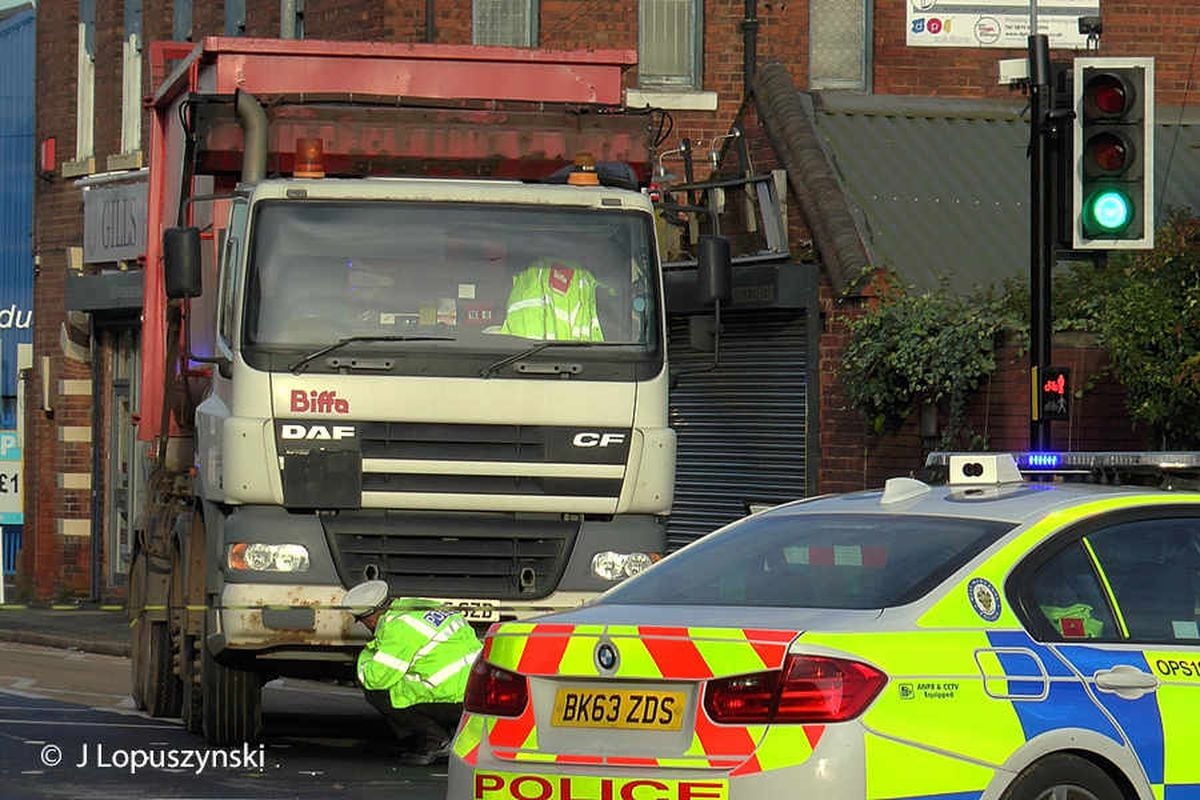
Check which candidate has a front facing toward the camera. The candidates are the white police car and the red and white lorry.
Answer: the red and white lorry

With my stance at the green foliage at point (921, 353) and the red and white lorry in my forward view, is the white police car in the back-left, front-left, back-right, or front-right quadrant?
front-left

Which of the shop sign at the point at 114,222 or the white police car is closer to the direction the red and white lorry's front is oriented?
the white police car

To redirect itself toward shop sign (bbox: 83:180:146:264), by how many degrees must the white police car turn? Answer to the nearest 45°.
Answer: approximately 45° to its left

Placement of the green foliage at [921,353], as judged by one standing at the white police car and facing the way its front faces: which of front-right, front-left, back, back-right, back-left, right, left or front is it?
front-left

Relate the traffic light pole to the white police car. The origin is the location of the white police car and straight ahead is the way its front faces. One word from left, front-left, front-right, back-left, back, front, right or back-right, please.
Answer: front-left

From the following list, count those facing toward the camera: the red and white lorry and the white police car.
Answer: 1

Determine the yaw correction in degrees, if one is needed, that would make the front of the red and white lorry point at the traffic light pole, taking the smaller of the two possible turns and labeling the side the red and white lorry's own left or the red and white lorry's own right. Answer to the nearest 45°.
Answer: approximately 90° to the red and white lorry's own left

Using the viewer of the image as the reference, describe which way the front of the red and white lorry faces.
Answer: facing the viewer

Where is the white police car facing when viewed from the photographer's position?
facing away from the viewer and to the right of the viewer

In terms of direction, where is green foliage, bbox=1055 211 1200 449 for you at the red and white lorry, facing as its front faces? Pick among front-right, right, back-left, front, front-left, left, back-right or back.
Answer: back-left

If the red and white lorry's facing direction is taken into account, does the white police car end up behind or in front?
in front
